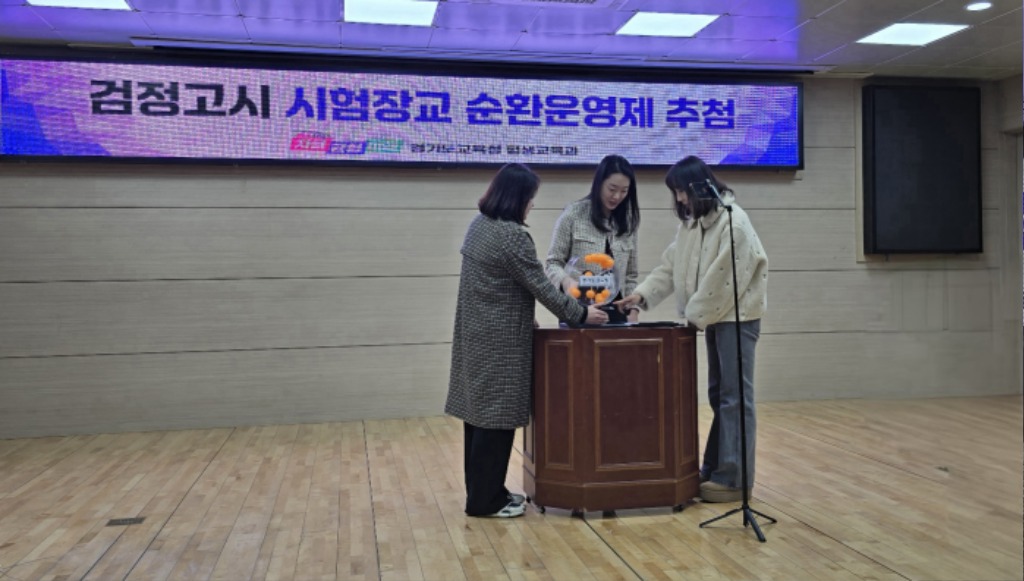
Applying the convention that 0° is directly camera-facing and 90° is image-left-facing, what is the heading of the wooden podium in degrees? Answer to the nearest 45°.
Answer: approximately 0°

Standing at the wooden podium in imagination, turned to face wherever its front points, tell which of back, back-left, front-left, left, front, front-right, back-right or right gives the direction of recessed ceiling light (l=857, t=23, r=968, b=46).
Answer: back-left

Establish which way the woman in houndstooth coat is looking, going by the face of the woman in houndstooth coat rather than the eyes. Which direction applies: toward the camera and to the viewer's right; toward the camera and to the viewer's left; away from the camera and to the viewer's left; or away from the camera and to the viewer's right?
away from the camera and to the viewer's right

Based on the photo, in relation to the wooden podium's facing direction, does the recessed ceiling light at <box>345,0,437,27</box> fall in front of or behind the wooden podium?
behind

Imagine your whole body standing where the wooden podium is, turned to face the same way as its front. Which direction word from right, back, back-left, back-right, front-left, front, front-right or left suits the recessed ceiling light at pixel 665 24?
back

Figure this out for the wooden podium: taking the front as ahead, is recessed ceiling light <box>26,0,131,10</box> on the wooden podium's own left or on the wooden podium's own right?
on the wooden podium's own right

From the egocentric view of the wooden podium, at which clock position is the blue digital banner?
The blue digital banner is roughly at 5 o'clock from the wooden podium.
